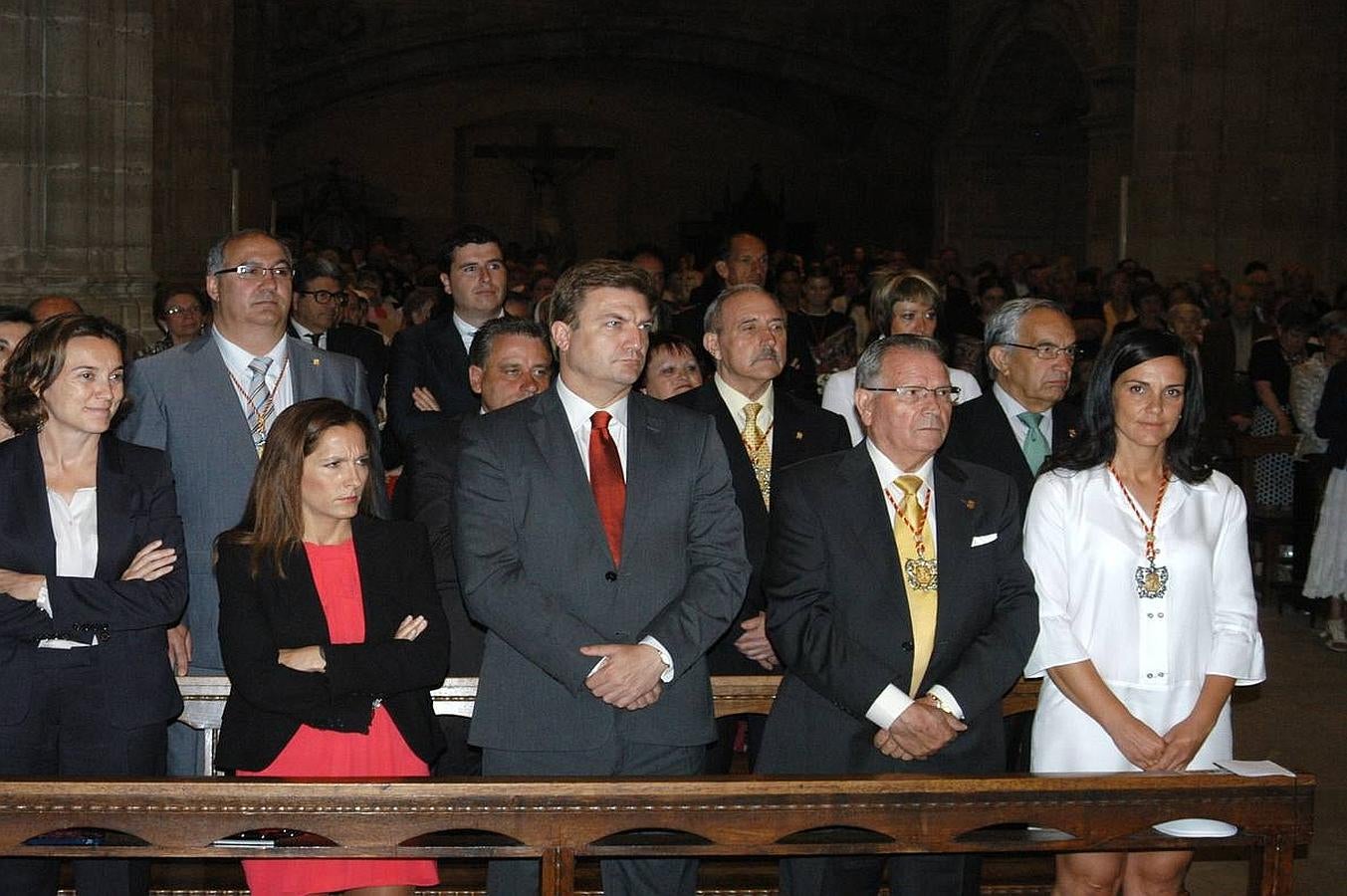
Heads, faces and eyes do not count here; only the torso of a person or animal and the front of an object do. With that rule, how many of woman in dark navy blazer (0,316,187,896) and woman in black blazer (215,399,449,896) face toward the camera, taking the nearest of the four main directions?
2

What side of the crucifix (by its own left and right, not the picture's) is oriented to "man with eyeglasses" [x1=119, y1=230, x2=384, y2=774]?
front

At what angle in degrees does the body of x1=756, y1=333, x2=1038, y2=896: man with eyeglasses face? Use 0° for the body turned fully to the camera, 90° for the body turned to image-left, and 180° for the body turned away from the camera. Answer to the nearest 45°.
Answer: approximately 315°

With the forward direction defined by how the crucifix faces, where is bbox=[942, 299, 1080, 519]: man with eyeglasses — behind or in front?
in front

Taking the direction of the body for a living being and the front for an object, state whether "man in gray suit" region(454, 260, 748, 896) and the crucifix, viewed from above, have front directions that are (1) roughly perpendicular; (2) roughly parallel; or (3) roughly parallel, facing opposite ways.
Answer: roughly parallel

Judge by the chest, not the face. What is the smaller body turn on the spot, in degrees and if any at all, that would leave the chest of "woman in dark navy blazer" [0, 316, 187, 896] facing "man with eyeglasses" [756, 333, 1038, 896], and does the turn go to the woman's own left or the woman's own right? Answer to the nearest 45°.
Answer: approximately 90° to the woman's own left

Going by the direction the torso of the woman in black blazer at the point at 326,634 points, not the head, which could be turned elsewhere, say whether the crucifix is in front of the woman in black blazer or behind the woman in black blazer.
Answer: behind

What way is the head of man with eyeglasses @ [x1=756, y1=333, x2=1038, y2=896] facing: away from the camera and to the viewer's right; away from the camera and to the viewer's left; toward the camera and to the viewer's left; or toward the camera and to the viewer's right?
toward the camera and to the viewer's right

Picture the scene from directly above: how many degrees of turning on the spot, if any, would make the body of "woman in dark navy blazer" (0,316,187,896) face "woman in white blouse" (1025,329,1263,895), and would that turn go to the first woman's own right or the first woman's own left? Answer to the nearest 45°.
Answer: approximately 90° to the first woman's own left

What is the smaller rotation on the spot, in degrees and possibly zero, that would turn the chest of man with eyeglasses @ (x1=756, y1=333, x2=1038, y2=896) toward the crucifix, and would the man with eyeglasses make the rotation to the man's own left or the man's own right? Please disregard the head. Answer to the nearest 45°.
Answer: approximately 135° to the man's own left

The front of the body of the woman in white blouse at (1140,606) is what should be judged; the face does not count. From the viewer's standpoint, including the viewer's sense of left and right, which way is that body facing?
facing the viewer

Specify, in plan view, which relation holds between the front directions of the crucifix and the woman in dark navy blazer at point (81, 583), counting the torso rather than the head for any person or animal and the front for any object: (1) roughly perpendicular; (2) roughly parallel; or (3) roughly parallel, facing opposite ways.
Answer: roughly parallel

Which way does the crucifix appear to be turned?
toward the camera

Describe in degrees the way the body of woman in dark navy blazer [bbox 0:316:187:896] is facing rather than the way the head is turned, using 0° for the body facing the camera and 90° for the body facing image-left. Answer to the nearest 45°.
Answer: approximately 0°
